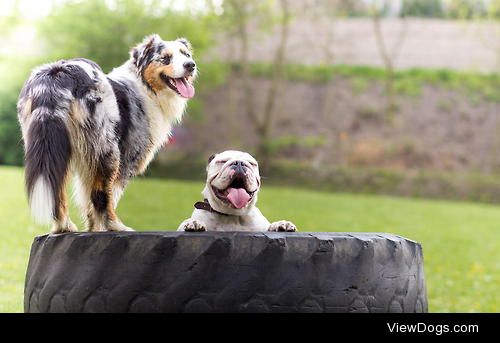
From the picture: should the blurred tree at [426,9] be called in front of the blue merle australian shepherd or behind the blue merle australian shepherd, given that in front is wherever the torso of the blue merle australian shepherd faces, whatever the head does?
in front

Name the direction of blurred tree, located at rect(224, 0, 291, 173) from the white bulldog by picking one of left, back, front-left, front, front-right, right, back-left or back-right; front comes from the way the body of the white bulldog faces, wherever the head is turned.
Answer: back

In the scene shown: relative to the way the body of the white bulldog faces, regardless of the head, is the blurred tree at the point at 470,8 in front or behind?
behind

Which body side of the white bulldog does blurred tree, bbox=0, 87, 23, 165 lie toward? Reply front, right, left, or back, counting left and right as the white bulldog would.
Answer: back

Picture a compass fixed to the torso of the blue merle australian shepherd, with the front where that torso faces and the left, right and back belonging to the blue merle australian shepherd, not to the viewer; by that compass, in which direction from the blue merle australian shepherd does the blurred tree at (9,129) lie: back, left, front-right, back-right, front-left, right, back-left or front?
front-left

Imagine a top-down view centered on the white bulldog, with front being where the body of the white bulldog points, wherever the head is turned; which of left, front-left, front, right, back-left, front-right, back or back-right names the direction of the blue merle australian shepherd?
right

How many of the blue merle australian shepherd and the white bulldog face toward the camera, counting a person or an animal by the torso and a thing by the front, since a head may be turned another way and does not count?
1

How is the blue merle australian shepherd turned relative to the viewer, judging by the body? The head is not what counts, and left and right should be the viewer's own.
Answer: facing away from the viewer and to the right of the viewer
